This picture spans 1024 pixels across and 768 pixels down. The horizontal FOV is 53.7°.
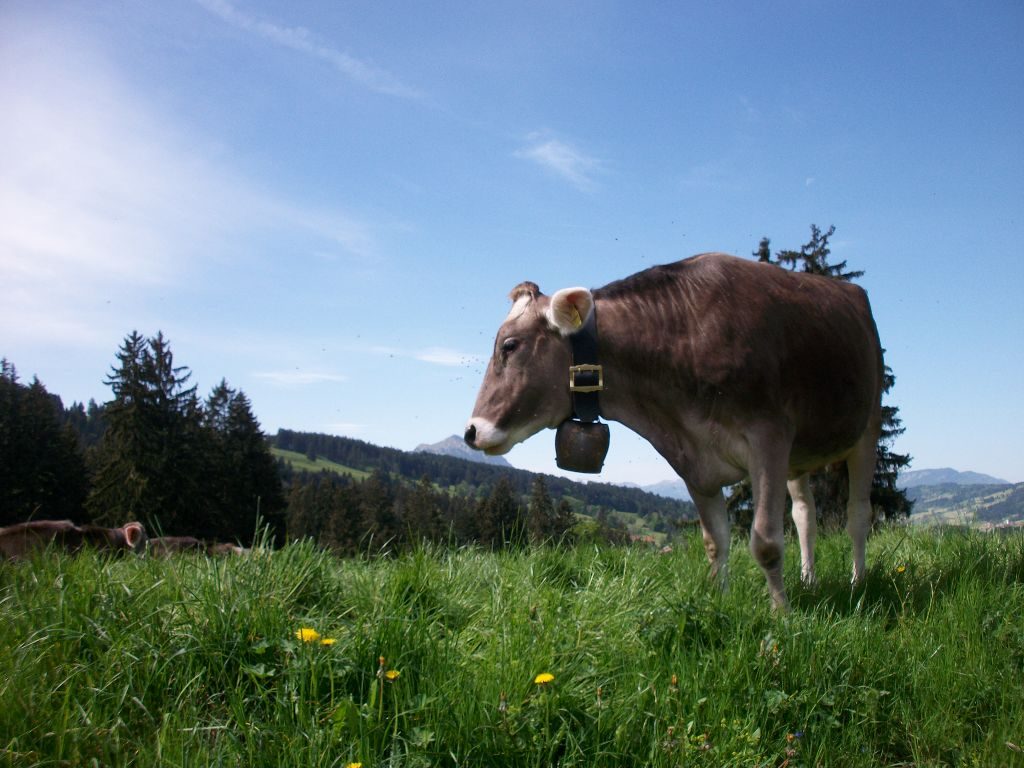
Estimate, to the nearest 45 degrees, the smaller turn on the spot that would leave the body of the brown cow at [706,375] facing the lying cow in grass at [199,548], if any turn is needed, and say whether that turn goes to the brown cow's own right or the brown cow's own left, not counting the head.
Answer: approximately 45° to the brown cow's own right

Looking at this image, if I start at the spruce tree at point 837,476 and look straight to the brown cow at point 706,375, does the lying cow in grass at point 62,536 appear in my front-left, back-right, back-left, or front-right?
front-right

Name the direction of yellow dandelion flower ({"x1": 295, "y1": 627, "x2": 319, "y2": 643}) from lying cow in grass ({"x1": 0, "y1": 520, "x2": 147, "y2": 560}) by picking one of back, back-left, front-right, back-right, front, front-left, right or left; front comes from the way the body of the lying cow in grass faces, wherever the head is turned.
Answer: right

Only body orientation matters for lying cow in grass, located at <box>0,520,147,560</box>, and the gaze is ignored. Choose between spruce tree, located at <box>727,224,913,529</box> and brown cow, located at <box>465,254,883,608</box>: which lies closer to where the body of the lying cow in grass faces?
the spruce tree

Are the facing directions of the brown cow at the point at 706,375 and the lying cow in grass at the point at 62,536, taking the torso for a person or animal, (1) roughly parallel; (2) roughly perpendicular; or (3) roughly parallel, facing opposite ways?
roughly parallel, facing opposite ways

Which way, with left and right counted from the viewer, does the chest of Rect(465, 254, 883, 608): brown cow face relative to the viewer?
facing the viewer and to the left of the viewer

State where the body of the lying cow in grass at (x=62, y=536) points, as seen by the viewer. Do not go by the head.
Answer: to the viewer's right

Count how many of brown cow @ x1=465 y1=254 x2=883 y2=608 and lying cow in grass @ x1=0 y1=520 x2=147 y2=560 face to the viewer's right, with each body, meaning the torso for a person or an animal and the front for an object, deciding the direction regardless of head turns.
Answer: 1

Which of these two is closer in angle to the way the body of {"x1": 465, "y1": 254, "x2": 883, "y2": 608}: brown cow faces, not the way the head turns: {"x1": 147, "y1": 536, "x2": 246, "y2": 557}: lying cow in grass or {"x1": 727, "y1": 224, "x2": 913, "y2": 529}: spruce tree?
the lying cow in grass

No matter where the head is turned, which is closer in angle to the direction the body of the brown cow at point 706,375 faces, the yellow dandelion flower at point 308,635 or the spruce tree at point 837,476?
the yellow dandelion flower

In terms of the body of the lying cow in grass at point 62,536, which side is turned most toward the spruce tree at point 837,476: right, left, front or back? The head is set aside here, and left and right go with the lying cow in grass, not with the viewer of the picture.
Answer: front
